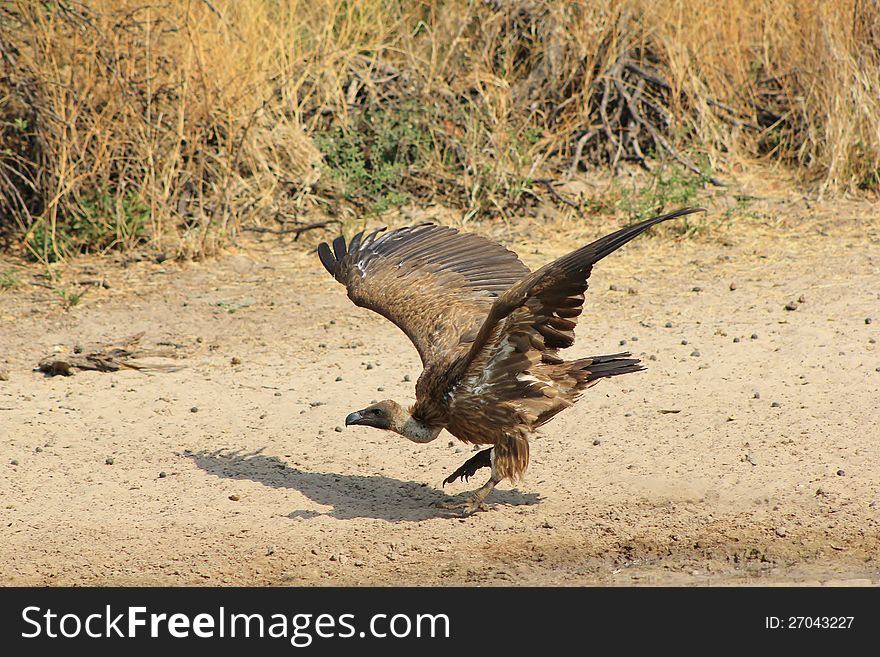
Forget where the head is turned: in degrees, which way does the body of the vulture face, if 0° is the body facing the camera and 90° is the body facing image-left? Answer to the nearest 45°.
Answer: approximately 90°
